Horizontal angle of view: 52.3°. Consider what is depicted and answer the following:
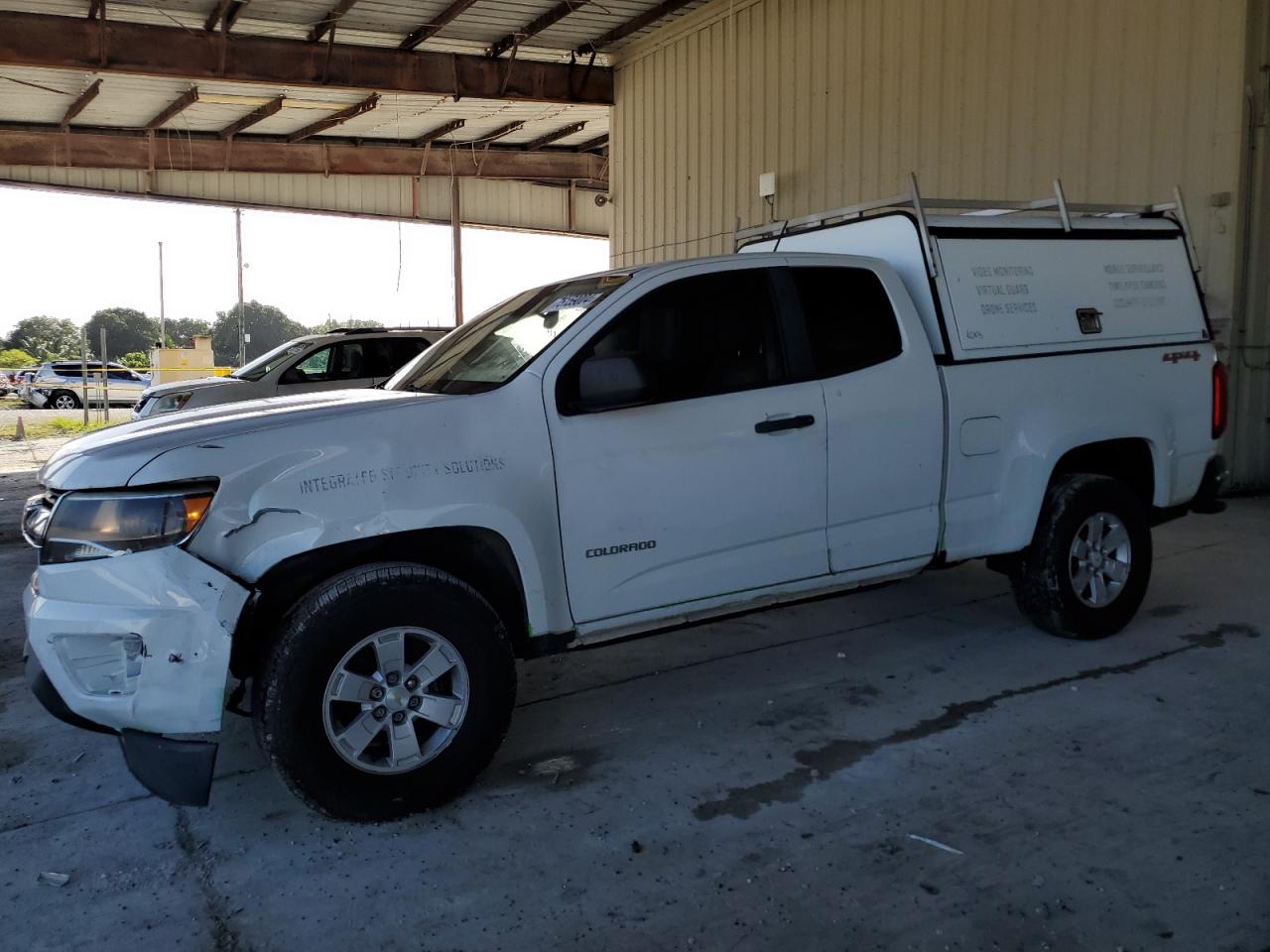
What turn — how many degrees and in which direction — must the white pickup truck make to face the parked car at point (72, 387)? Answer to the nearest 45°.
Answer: approximately 90° to its right

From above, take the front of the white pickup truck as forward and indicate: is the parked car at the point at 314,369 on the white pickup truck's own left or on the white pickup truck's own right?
on the white pickup truck's own right

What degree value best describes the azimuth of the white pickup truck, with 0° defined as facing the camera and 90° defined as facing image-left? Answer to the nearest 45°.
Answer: approximately 45°
